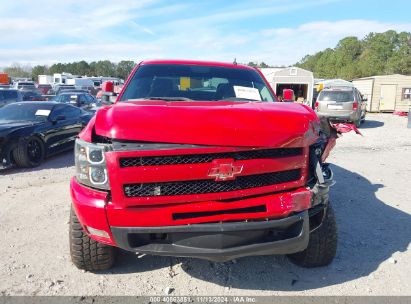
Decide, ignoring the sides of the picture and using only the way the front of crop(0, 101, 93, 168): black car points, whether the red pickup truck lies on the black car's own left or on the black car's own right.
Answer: on the black car's own left

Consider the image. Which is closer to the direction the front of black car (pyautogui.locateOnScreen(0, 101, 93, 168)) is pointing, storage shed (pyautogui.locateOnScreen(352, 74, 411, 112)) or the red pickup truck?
the red pickup truck

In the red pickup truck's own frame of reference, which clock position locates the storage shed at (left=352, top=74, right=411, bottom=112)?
The storage shed is roughly at 7 o'clock from the red pickup truck.

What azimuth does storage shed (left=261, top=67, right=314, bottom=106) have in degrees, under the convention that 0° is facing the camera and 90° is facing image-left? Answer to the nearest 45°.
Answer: approximately 0°

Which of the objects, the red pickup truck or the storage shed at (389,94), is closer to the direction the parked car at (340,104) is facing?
the storage shed

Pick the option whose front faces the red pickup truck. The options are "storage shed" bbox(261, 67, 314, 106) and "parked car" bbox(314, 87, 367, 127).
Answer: the storage shed

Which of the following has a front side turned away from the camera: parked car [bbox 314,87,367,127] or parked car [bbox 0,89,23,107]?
parked car [bbox 314,87,367,127]

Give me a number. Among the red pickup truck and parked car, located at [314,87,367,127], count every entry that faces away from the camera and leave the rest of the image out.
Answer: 1

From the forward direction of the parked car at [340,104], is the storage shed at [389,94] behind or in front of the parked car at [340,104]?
in front
